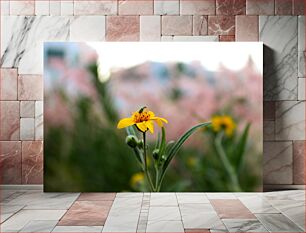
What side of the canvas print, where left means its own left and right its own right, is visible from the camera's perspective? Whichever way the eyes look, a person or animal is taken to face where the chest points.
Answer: front
